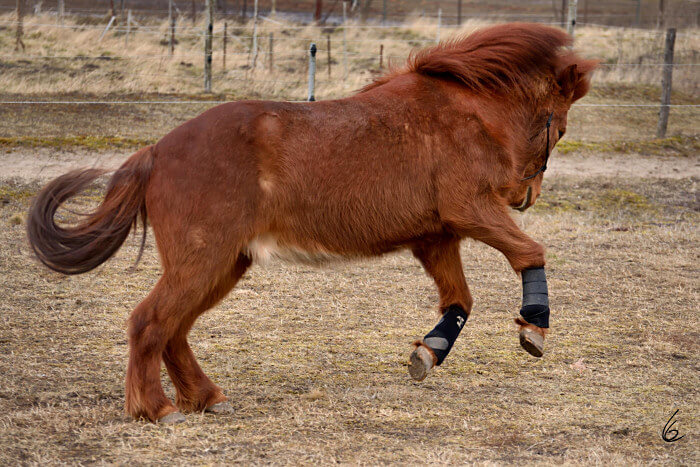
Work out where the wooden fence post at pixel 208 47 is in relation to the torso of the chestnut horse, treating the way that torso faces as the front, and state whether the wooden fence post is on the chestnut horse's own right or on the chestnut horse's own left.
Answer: on the chestnut horse's own left

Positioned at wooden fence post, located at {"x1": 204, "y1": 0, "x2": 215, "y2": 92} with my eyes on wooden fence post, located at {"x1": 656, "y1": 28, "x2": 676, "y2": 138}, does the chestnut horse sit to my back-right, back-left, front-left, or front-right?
front-right

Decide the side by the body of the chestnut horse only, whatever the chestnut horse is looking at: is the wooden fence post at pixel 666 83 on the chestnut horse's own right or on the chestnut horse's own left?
on the chestnut horse's own left

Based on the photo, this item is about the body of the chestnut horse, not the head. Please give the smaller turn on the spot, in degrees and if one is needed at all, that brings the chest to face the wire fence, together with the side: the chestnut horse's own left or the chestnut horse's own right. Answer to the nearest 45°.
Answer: approximately 90° to the chestnut horse's own left

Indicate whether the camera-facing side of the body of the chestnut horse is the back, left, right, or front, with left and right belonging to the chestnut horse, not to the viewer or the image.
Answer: right
